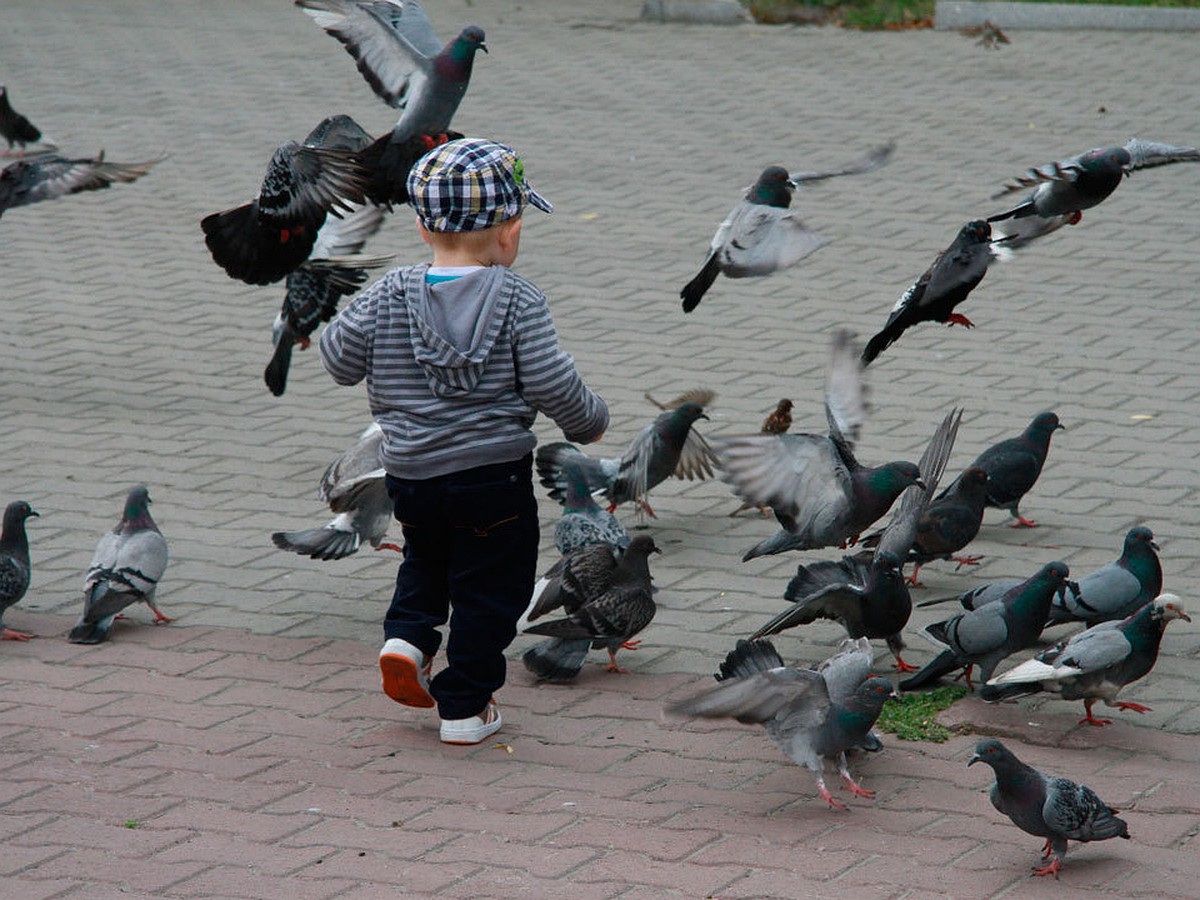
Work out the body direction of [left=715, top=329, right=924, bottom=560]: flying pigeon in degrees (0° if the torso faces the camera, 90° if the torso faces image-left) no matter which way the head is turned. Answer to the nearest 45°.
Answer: approximately 270°

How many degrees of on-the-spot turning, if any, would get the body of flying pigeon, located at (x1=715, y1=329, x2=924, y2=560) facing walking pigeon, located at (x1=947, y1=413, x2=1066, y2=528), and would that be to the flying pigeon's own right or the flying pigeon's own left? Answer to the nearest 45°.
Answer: approximately 45° to the flying pigeon's own left

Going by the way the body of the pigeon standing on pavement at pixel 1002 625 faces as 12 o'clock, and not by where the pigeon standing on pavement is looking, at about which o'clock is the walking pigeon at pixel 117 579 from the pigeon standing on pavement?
The walking pigeon is roughly at 6 o'clock from the pigeon standing on pavement.

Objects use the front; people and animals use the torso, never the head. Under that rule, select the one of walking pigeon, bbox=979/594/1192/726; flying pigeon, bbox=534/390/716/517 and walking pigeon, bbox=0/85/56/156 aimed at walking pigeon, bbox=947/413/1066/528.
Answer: the flying pigeon

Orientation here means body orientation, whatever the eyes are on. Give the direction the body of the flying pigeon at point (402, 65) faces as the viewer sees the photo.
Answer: to the viewer's right

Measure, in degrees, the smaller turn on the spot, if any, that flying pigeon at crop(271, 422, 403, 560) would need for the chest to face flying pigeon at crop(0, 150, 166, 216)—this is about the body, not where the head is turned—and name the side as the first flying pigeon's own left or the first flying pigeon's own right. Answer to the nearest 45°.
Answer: approximately 135° to the first flying pigeon's own left

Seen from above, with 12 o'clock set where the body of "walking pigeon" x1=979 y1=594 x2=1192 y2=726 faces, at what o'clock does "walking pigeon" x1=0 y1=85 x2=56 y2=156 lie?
"walking pigeon" x1=0 y1=85 x2=56 y2=156 is roughly at 7 o'clock from "walking pigeon" x1=979 y1=594 x2=1192 y2=726.

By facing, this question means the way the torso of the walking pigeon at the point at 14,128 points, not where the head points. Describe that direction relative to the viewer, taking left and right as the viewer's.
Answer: facing to the left of the viewer

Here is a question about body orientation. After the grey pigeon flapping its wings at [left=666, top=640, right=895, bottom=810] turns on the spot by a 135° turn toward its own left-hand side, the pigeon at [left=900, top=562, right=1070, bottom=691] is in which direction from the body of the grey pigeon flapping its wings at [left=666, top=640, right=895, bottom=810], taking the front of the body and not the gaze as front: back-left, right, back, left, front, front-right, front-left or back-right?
right

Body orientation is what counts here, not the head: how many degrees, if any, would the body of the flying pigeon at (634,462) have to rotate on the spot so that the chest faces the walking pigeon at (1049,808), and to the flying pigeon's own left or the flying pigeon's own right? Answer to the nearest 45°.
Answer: approximately 45° to the flying pigeon's own right

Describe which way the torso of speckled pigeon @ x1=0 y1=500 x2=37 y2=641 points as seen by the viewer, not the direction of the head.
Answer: to the viewer's right

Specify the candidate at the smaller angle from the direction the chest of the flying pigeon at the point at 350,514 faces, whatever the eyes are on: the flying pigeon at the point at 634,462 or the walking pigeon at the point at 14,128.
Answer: the flying pigeon

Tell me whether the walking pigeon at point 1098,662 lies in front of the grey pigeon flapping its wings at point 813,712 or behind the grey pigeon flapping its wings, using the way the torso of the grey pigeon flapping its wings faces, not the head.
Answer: in front

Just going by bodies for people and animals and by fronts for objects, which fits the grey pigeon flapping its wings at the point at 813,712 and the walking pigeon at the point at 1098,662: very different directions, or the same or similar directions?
same or similar directions

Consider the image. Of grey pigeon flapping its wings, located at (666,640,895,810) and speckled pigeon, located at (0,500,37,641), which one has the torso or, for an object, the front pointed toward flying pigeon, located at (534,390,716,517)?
the speckled pigeon

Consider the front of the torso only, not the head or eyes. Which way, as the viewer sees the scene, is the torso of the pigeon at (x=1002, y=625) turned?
to the viewer's right

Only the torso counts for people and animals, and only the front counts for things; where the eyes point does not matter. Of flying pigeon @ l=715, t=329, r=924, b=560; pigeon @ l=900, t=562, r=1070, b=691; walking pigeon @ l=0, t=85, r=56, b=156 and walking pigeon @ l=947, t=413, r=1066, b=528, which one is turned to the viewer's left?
walking pigeon @ l=0, t=85, r=56, b=156

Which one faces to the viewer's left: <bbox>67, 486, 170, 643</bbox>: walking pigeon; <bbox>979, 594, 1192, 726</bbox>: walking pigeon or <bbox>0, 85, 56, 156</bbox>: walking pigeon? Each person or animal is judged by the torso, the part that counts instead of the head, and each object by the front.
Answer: <bbox>0, 85, 56, 156</bbox>: walking pigeon

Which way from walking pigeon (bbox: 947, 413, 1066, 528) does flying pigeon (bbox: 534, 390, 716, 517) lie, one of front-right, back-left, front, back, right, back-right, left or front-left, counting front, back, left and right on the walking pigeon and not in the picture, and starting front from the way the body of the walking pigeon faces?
back
